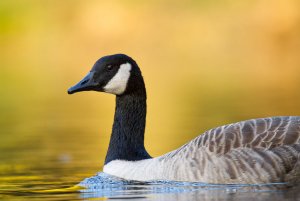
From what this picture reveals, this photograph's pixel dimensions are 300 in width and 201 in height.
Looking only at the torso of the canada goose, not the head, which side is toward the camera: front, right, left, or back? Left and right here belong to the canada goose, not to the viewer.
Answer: left
